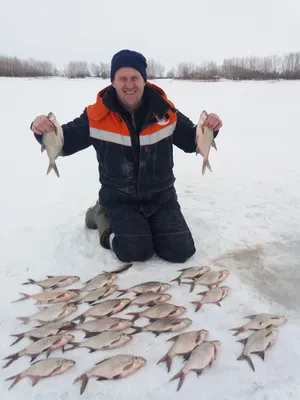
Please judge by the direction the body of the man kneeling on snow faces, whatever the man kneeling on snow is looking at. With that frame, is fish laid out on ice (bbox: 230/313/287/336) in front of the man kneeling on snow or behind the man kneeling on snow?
in front

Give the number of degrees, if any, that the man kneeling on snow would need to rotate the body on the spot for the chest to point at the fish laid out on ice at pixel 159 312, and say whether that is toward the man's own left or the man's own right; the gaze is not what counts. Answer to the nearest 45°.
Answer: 0° — they already face it

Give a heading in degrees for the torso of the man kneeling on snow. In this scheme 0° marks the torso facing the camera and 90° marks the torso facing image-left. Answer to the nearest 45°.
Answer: approximately 0°

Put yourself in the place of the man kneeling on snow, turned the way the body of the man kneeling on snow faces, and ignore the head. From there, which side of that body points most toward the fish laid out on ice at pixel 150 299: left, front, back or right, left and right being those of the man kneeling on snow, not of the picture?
front

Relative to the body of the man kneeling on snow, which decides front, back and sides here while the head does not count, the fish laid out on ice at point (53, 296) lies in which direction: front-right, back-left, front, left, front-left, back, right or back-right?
front-right

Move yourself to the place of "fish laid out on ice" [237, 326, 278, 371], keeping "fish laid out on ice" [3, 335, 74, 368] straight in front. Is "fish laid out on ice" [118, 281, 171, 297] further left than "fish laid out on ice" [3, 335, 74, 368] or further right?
right

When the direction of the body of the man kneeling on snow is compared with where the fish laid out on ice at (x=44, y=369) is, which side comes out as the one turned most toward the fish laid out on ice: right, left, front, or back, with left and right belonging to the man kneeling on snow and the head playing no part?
front

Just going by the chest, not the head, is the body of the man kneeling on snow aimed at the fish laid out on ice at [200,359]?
yes

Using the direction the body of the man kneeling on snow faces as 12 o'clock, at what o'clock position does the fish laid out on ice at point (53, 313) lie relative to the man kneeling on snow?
The fish laid out on ice is roughly at 1 o'clock from the man kneeling on snow.

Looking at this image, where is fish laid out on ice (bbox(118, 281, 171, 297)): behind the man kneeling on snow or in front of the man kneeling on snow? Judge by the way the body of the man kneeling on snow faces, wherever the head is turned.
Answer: in front

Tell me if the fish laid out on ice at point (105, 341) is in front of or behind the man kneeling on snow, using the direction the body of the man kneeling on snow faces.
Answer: in front

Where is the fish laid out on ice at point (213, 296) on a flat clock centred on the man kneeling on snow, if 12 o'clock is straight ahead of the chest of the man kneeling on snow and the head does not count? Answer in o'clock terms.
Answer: The fish laid out on ice is roughly at 11 o'clock from the man kneeling on snow.

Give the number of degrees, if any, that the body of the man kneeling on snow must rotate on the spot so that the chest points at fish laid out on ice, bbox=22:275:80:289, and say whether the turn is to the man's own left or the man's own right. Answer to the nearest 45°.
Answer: approximately 45° to the man's own right
